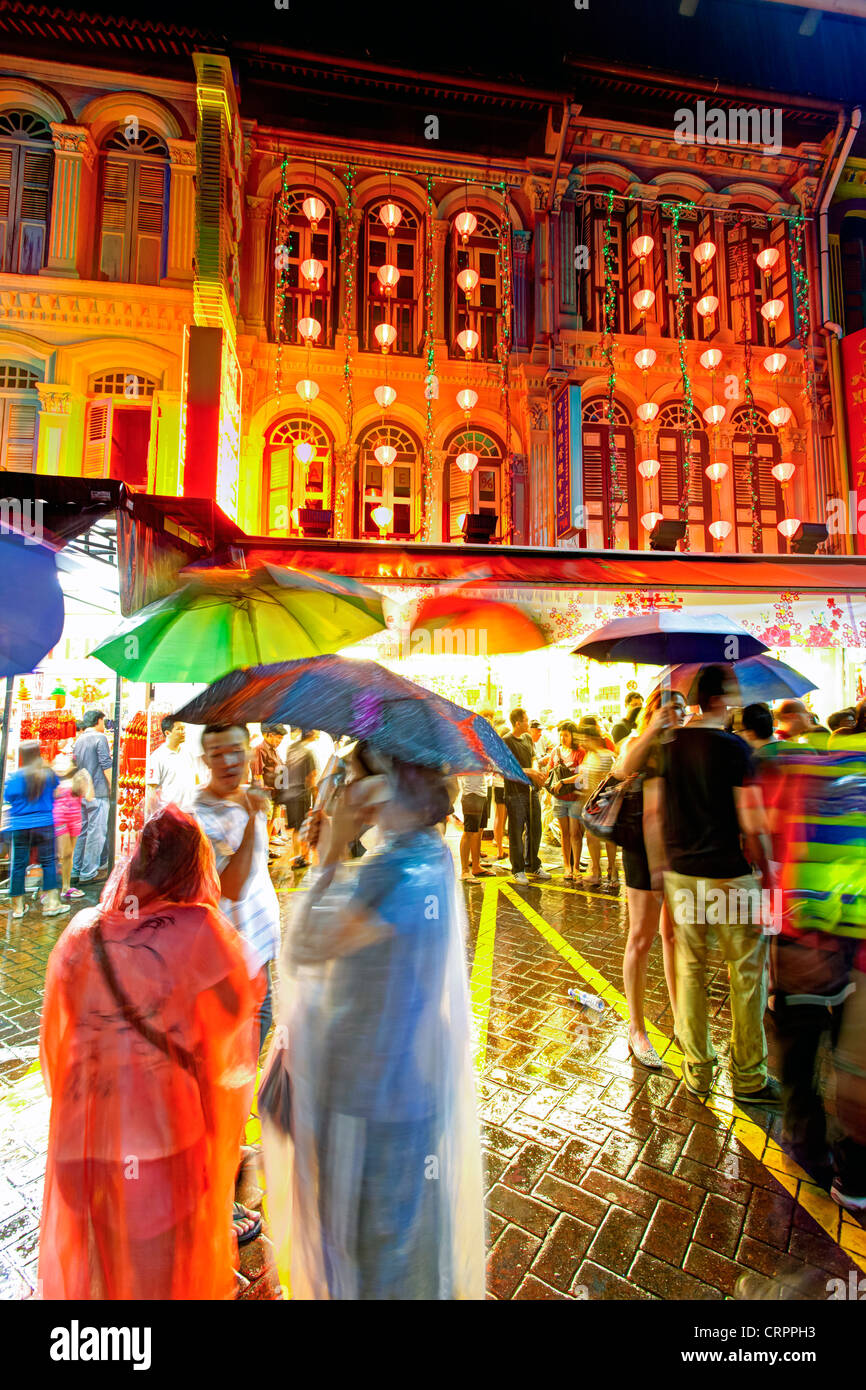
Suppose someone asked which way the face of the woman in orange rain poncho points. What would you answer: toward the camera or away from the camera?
away from the camera

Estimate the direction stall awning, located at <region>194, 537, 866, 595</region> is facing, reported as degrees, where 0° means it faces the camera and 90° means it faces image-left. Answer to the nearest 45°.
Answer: approximately 0°

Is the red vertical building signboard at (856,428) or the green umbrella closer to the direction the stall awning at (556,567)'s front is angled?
the green umbrella

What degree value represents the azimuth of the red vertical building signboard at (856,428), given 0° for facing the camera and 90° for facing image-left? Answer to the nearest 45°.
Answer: approximately 45°

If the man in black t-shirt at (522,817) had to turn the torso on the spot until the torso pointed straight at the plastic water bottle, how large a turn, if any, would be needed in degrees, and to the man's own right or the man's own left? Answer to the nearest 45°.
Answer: approximately 45° to the man's own right
